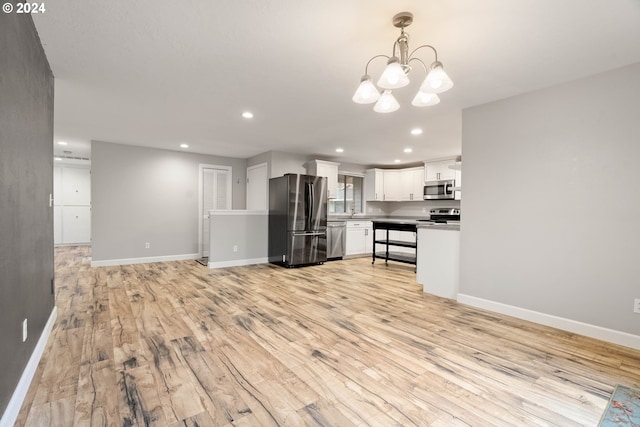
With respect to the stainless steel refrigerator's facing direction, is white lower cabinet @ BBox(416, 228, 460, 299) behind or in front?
in front

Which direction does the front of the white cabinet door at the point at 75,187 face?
toward the camera

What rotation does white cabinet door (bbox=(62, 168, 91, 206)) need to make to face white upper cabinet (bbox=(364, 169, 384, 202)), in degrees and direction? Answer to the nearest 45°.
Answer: approximately 45° to its left

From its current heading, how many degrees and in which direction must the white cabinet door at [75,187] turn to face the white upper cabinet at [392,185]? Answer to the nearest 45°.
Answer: approximately 45° to its left

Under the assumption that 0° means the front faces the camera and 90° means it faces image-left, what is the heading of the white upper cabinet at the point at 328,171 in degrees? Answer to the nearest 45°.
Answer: approximately 315°

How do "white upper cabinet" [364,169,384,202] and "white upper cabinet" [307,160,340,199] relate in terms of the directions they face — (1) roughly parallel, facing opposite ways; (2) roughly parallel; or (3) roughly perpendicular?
roughly parallel

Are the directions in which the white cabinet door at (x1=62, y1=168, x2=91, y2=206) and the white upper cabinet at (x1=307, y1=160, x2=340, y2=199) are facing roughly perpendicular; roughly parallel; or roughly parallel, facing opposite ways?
roughly parallel

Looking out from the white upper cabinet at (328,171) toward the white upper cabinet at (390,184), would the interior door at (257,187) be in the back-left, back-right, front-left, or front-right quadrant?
back-left

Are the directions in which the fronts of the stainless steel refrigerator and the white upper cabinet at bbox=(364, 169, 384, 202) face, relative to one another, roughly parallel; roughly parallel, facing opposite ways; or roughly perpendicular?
roughly parallel

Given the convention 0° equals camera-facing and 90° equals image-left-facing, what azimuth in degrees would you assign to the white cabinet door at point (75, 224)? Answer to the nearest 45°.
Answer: approximately 0°

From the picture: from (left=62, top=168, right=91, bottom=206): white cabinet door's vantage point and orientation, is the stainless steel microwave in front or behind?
in front

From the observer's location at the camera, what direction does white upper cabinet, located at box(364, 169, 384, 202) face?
facing the viewer and to the right of the viewer
